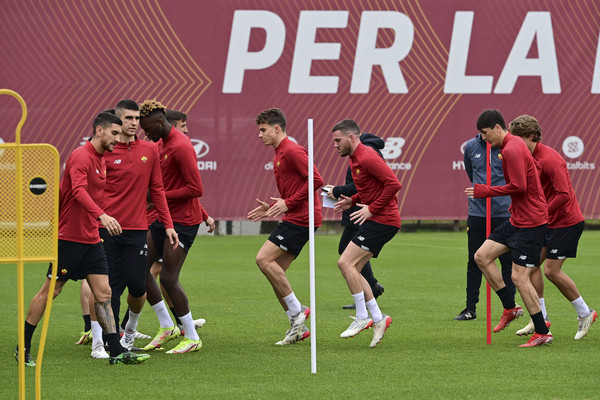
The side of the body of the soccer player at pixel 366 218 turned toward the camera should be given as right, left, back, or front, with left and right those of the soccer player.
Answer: left

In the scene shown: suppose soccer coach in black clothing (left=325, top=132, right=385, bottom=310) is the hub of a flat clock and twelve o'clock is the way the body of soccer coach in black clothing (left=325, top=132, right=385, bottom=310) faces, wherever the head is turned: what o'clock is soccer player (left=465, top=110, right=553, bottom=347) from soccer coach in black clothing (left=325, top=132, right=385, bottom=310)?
soccer player (left=465, top=110, right=553, bottom=347) is roughly at 8 o'clock from soccer coach in black clothing (left=325, top=132, right=385, bottom=310).

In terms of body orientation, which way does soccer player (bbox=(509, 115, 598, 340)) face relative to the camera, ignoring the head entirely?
to the viewer's left

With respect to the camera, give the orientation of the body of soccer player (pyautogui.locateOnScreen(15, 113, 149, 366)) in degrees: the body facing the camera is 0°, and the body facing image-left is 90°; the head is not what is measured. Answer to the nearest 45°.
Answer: approximately 270°

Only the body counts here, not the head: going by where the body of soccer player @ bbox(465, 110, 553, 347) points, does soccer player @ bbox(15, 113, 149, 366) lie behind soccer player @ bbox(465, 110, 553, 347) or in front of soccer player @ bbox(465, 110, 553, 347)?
in front

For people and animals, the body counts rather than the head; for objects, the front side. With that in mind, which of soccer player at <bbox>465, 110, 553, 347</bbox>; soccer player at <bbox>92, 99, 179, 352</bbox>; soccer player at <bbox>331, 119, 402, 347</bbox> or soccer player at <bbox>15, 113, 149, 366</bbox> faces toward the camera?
soccer player at <bbox>92, 99, 179, 352</bbox>

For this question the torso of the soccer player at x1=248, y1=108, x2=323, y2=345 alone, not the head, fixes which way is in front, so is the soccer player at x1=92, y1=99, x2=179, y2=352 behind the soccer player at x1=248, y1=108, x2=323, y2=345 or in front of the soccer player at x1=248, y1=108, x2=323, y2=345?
in front

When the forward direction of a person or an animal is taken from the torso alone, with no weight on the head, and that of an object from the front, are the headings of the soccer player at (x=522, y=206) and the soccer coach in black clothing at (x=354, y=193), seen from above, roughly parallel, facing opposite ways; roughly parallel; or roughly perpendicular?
roughly parallel

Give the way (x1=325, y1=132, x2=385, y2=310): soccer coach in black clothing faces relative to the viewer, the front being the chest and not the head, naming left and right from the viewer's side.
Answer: facing to the left of the viewer

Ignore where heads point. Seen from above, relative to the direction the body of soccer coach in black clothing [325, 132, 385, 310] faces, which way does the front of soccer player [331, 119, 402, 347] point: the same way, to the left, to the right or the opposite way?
the same way

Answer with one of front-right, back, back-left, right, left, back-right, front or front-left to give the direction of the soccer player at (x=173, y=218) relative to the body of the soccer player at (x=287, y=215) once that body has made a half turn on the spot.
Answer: back

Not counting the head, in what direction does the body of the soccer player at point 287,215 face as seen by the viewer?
to the viewer's left

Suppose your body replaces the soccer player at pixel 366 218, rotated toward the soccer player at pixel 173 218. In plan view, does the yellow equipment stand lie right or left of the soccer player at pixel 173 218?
left

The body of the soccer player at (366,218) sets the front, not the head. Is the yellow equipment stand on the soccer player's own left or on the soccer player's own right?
on the soccer player's own left

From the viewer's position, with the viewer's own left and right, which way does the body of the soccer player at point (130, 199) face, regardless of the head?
facing the viewer

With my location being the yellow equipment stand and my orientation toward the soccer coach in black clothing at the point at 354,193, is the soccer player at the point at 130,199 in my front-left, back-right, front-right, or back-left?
front-left

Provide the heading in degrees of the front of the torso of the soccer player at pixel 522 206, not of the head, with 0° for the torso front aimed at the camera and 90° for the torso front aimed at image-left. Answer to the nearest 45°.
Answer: approximately 90°
